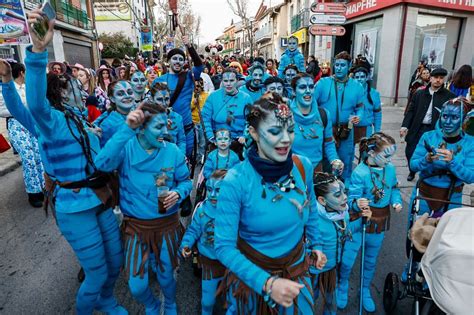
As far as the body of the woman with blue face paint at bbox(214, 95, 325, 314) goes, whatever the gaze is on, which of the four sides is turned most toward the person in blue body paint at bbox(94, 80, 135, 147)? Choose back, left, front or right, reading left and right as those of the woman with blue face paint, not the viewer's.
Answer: back

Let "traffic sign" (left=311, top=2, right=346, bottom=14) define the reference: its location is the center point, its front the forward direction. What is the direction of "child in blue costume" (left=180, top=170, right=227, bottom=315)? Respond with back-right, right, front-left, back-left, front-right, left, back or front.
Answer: front

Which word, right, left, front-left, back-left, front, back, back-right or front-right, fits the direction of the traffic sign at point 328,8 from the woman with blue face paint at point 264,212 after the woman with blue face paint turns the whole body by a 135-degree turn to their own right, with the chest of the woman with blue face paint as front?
right

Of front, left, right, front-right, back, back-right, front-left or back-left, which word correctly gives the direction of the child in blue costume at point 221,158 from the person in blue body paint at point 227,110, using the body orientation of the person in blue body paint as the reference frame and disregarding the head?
front

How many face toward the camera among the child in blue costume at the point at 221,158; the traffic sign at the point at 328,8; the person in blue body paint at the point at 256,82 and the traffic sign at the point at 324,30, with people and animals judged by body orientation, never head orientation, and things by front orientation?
4

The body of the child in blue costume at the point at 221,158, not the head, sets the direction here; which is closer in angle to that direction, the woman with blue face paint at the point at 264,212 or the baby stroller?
the woman with blue face paint

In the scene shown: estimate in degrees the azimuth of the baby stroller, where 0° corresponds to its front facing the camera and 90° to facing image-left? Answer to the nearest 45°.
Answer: approximately 315°

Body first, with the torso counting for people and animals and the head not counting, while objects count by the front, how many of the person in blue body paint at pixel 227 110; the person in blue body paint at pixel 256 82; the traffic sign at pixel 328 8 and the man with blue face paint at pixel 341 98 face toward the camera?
4

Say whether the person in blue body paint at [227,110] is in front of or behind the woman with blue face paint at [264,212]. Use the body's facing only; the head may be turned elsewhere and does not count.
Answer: behind

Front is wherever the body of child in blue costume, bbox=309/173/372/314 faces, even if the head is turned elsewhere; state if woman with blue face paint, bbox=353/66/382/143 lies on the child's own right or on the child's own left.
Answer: on the child's own left

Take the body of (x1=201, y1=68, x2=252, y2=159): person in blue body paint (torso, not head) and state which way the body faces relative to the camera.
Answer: toward the camera

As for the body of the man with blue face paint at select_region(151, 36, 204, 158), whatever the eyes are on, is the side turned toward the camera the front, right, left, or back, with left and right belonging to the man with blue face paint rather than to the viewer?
front

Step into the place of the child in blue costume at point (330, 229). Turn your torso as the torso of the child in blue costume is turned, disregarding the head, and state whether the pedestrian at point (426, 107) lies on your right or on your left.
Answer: on your left

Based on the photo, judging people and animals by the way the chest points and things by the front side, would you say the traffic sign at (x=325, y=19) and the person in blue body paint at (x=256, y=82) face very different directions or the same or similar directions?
same or similar directions

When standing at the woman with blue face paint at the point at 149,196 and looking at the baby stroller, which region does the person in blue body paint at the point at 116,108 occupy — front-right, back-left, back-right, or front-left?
back-left

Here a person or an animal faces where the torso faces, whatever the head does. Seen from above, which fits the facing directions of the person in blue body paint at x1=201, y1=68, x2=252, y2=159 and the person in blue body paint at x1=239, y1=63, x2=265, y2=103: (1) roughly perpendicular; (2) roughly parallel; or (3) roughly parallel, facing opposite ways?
roughly parallel

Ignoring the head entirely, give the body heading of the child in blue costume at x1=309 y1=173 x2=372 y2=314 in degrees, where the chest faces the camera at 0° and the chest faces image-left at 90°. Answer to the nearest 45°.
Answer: approximately 315°

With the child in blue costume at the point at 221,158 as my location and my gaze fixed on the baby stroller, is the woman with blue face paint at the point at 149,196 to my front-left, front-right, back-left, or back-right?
front-right

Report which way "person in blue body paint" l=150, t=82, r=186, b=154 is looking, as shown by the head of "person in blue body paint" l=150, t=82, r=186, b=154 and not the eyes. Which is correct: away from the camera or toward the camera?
toward the camera
